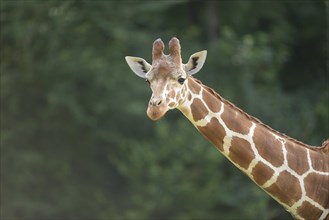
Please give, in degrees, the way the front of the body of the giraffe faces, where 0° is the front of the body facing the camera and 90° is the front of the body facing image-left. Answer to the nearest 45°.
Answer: approximately 90°
